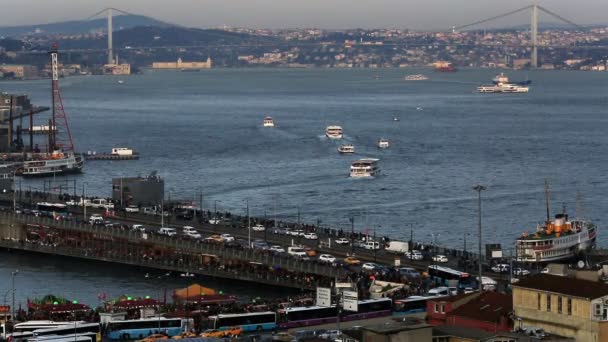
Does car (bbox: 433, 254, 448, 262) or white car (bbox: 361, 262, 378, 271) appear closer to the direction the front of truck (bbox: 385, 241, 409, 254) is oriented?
the white car

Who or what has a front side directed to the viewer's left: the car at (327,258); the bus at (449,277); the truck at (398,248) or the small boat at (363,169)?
the truck

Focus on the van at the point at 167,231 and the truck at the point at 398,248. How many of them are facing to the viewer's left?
1

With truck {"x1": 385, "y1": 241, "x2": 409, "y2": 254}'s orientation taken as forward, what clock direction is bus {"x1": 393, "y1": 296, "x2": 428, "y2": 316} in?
The bus is roughly at 9 o'clock from the truck.

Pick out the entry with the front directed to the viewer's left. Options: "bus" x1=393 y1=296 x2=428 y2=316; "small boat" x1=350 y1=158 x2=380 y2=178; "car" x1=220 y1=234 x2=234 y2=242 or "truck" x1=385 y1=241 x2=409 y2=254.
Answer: the truck

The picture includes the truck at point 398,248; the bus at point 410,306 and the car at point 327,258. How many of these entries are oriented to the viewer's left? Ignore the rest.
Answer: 1

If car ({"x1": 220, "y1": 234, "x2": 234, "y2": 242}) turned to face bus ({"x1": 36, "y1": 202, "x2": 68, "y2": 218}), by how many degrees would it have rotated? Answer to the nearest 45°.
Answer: approximately 180°

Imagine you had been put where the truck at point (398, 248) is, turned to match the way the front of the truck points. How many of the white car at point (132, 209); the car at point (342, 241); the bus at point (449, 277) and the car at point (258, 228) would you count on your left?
1

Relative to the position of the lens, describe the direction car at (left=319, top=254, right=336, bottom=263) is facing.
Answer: facing the viewer and to the right of the viewer

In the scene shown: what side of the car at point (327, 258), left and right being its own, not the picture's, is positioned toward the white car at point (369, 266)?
front
